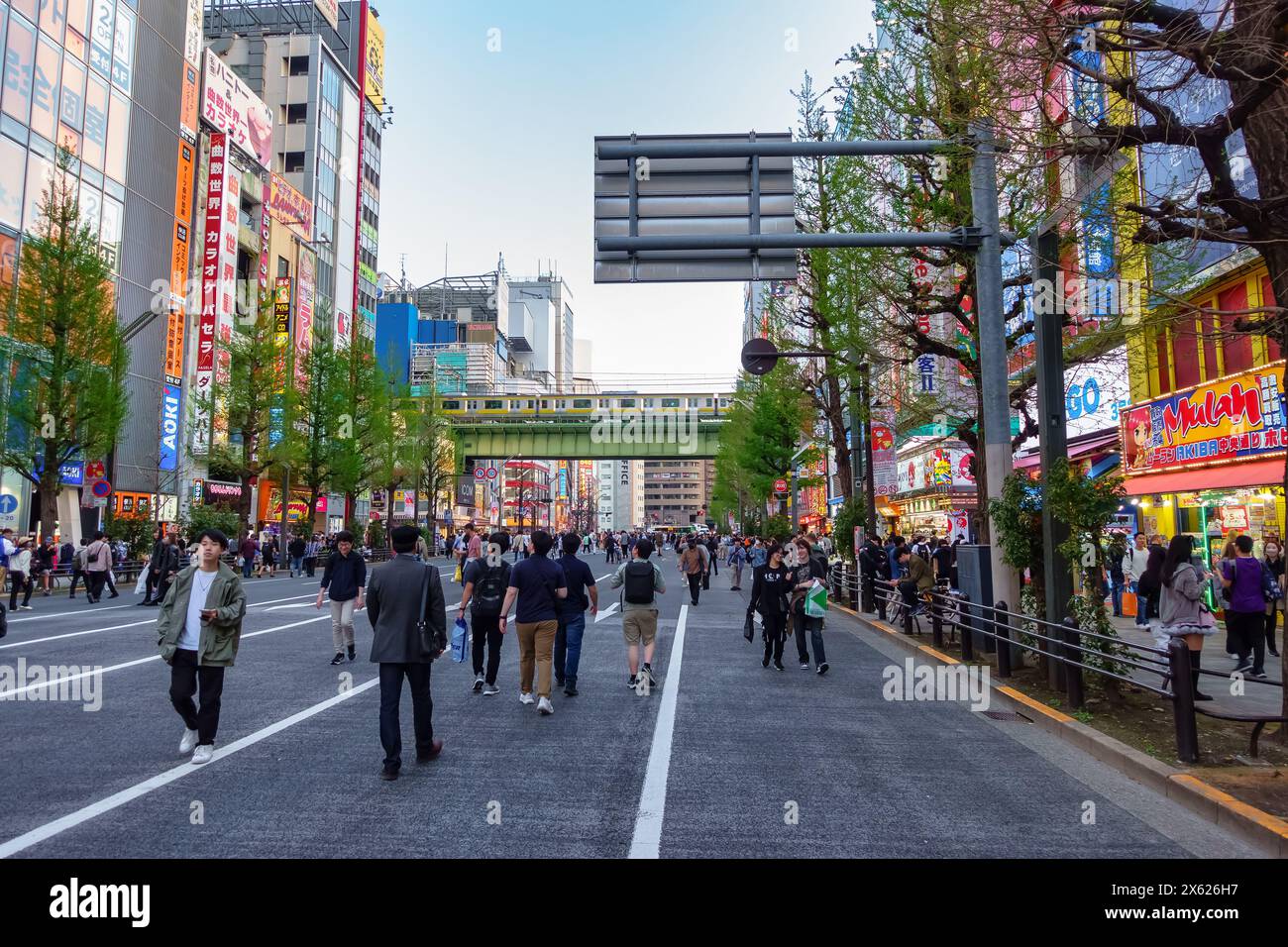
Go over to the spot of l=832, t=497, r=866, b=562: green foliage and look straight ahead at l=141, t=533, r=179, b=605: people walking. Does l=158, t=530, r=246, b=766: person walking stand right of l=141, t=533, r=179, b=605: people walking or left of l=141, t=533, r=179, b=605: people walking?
left

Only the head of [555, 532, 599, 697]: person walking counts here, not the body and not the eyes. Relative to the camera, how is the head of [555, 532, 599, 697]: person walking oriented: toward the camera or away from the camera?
away from the camera

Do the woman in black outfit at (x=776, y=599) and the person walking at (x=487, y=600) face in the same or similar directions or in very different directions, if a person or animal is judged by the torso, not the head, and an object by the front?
very different directions

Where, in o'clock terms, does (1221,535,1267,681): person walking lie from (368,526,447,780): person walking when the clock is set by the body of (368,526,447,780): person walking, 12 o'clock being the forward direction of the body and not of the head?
(1221,535,1267,681): person walking is roughly at 3 o'clock from (368,526,447,780): person walking.

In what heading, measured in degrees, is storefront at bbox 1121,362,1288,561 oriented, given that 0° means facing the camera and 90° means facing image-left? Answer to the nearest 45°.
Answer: approximately 45°

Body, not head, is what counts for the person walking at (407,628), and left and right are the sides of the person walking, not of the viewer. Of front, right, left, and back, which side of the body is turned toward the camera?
back

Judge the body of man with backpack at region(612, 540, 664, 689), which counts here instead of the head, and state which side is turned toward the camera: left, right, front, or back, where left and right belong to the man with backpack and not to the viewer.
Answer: back

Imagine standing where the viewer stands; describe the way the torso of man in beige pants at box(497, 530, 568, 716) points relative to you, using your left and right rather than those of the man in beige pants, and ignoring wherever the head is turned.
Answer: facing away from the viewer

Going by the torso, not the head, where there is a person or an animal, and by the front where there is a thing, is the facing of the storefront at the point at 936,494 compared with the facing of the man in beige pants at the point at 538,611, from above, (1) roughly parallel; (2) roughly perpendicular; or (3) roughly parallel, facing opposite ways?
roughly perpendicular

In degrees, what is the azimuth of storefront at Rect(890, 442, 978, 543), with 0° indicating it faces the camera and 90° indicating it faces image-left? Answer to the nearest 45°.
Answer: approximately 45°

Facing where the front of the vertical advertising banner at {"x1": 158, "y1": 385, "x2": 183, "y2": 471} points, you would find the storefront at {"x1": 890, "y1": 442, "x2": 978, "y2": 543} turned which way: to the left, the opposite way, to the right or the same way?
to the right
